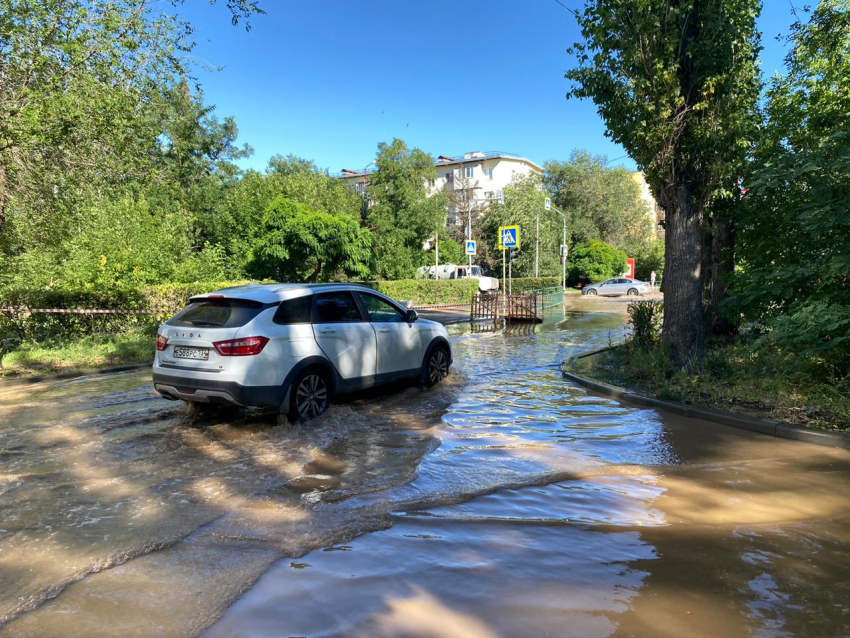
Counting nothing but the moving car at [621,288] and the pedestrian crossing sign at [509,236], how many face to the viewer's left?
1

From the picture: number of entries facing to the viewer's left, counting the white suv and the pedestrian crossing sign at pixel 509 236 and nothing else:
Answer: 0

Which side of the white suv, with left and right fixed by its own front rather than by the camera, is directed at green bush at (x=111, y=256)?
left

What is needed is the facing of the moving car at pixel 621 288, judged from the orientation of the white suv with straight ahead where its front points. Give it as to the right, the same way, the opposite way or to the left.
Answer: to the left

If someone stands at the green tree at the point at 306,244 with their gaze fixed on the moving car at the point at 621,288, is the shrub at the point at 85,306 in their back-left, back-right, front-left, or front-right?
back-right

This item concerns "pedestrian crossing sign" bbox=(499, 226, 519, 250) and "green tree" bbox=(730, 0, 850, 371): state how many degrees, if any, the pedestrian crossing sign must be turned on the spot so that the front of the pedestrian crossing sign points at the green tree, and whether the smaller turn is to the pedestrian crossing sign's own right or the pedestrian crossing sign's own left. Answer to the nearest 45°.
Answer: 0° — it already faces it

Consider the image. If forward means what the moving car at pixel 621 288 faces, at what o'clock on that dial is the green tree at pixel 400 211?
The green tree is roughly at 11 o'clock from the moving car.

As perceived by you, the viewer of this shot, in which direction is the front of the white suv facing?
facing away from the viewer and to the right of the viewer

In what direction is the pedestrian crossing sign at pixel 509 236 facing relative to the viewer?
toward the camera

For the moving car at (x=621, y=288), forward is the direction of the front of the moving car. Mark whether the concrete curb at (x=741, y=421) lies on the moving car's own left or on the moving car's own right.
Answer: on the moving car's own left

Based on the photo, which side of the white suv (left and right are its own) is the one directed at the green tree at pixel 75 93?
left

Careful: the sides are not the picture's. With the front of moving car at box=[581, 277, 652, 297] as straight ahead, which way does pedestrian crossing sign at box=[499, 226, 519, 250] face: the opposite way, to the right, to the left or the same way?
to the left

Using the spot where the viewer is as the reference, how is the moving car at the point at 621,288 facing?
facing to the left of the viewer

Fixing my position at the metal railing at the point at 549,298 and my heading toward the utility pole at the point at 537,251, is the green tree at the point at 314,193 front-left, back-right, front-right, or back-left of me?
front-left

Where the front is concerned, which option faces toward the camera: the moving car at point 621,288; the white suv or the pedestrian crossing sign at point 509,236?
the pedestrian crossing sign

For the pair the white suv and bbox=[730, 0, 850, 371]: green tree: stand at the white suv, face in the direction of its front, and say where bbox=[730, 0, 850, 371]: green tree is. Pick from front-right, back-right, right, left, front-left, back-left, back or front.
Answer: front-right
